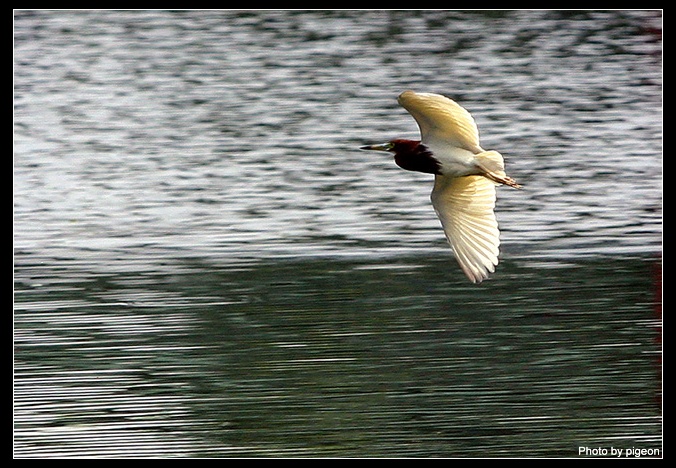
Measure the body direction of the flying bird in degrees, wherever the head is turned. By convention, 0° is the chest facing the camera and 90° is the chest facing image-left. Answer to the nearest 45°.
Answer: approximately 90°
